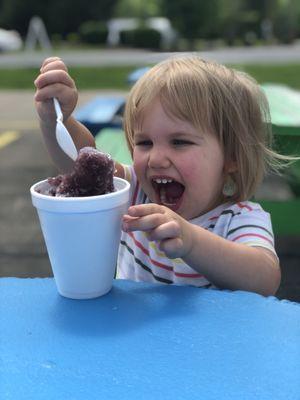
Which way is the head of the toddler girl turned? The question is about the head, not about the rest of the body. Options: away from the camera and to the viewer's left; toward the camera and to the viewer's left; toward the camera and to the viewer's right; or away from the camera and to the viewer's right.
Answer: toward the camera and to the viewer's left

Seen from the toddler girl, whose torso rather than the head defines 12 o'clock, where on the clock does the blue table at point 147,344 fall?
The blue table is roughly at 11 o'clock from the toddler girl.

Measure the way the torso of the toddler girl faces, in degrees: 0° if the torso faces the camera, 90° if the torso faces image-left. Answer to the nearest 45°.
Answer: approximately 45°

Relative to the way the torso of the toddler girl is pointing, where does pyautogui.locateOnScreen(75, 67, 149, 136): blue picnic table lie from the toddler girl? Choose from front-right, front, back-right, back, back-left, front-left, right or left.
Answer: back-right

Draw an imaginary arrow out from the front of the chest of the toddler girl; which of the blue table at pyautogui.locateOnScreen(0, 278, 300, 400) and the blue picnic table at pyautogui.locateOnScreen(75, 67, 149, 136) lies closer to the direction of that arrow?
the blue table at pyautogui.locateOnScreen(0, 278, 300, 400)
